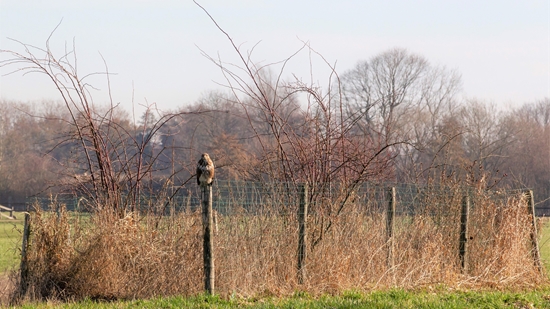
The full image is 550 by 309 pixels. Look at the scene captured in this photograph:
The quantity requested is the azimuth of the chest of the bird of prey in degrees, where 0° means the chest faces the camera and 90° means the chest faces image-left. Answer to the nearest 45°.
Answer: approximately 0°
